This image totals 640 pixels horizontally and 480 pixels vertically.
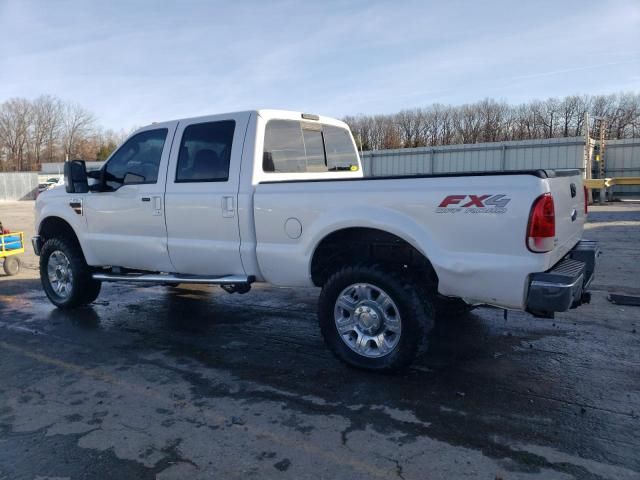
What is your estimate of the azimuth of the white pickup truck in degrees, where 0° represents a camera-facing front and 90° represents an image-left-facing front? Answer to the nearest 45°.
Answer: approximately 135°
